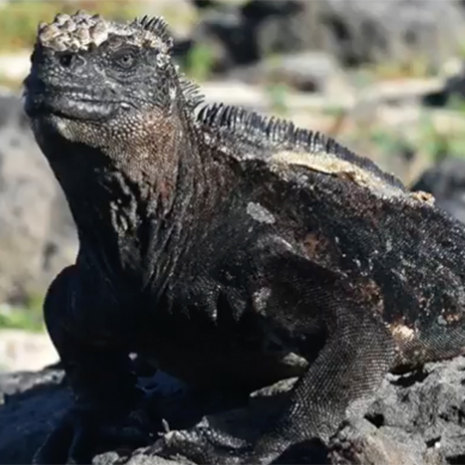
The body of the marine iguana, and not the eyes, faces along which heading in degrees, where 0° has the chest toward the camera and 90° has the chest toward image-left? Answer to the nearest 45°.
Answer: approximately 45°

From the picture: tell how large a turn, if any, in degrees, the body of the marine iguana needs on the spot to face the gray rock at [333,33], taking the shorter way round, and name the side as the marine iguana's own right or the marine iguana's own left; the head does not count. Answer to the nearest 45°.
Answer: approximately 135° to the marine iguana's own right

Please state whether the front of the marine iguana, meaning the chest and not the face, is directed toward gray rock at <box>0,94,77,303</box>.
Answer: no
